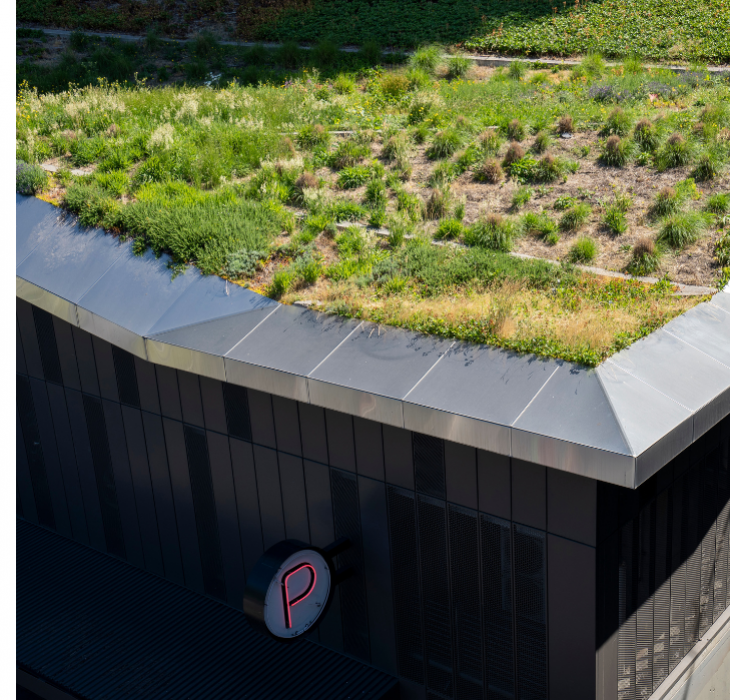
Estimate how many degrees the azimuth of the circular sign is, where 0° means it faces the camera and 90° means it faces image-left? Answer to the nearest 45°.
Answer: approximately 315°
